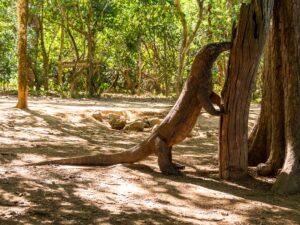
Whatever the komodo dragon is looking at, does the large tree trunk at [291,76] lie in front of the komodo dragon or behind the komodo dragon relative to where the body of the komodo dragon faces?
in front

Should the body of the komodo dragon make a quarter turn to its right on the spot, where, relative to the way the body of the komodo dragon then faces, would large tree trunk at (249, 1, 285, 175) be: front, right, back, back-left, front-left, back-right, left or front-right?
left

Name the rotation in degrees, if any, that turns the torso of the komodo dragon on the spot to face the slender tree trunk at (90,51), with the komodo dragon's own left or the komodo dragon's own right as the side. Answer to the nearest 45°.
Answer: approximately 90° to the komodo dragon's own left

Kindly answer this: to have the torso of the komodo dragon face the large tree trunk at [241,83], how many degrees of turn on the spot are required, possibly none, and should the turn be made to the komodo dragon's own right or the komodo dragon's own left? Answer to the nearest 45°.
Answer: approximately 45° to the komodo dragon's own right

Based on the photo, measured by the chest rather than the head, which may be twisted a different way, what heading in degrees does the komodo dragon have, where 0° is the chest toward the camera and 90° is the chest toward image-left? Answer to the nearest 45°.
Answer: approximately 270°
